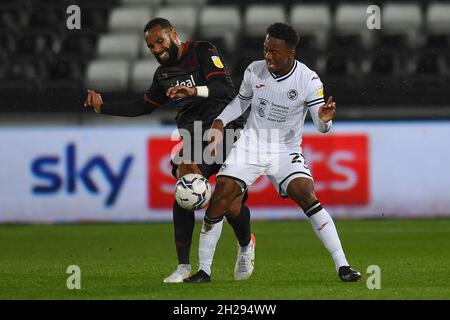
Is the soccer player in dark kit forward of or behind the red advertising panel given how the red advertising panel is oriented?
forward

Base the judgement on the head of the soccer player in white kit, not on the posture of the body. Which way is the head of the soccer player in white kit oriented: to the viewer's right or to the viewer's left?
to the viewer's left

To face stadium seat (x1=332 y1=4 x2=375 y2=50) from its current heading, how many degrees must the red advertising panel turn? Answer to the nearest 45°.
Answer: approximately 180°

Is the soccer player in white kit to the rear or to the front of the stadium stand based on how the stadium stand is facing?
to the front

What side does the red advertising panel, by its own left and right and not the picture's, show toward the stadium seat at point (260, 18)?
back

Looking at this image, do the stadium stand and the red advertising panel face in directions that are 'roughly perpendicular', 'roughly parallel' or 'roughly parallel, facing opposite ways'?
roughly parallel

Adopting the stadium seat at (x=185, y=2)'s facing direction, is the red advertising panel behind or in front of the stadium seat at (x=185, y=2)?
in front

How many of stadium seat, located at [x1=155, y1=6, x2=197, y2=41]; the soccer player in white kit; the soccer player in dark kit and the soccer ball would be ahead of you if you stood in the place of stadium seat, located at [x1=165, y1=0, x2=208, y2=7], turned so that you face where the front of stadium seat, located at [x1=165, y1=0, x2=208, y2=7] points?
4

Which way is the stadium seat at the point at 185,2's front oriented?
toward the camera

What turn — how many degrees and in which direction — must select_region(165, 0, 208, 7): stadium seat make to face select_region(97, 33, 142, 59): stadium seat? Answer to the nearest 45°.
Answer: approximately 45° to its right

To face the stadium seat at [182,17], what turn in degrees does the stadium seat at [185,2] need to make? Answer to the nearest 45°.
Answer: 0° — it already faces it

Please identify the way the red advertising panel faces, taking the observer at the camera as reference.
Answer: facing the viewer

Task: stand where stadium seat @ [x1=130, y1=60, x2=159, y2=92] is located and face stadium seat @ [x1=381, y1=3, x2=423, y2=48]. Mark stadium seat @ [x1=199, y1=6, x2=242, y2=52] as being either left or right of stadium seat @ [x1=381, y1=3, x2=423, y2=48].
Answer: left

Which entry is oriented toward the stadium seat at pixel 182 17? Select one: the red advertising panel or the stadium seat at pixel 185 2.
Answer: the stadium seat at pixel 185 2
